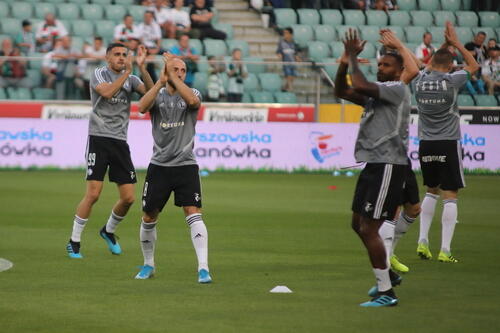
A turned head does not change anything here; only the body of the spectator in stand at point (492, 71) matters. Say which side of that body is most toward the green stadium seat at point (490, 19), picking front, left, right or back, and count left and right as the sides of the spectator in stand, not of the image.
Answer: back

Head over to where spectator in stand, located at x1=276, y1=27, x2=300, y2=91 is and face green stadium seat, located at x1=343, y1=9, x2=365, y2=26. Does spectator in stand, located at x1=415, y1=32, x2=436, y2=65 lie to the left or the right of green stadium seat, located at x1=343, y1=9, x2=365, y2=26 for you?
right

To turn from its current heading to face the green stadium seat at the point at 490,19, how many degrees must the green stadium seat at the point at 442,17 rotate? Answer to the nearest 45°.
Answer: approximately 90° to its left

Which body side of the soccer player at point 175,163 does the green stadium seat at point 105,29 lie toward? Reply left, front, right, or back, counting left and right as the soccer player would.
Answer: back

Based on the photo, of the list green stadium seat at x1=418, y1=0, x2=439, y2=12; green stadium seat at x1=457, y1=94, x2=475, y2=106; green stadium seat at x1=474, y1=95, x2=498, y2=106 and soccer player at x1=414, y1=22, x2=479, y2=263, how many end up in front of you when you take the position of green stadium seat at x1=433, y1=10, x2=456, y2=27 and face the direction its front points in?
3

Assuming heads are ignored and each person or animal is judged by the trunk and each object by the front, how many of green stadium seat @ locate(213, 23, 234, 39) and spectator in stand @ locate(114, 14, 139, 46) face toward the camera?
2

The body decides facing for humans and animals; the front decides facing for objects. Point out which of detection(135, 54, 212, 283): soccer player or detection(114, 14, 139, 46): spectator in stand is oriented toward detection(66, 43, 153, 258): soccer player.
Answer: the spectator in stand
